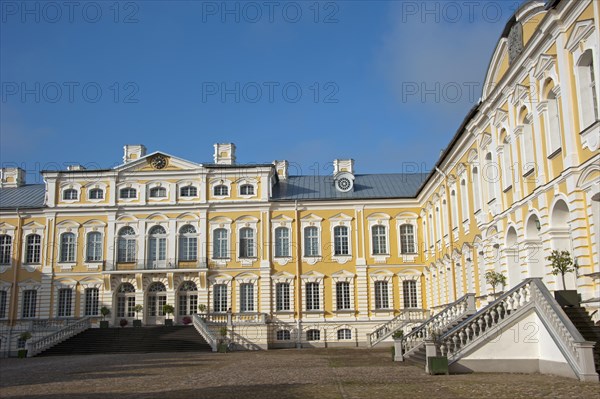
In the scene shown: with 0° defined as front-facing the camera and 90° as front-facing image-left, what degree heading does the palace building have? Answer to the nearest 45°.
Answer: approximately 0°

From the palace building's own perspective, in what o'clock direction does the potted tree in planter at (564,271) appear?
The potted tree in planter is roughly at 11 o'clock from the palace building.

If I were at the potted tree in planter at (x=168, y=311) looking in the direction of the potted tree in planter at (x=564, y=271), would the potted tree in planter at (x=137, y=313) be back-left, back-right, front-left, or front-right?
back-right
